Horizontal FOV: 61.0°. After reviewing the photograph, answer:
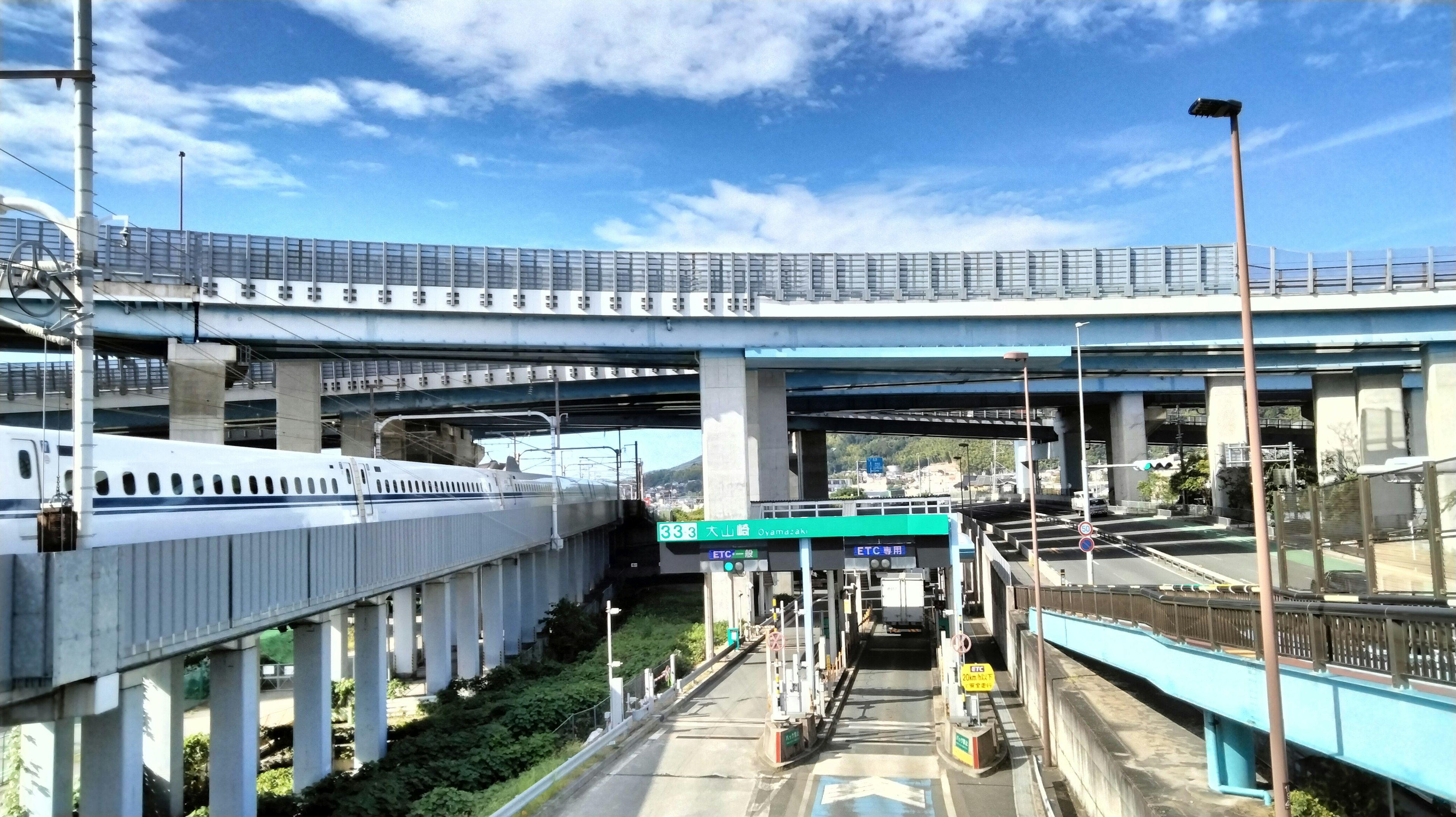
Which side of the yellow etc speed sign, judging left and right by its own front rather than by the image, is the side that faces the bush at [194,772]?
right

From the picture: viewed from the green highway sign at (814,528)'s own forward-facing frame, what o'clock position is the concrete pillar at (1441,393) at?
The concrete pillar is roughly at 8 o'clock from the green highway sign.

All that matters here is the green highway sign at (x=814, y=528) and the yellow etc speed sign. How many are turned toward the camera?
2

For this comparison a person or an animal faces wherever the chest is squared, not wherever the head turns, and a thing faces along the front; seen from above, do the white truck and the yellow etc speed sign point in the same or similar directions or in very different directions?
very different directions

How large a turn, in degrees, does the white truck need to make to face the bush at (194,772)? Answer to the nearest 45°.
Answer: approximately 135° to its left

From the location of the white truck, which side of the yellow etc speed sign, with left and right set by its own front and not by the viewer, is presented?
back

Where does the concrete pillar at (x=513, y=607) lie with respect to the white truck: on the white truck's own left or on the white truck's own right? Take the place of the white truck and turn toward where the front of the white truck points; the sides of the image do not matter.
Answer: on the white truck's own left

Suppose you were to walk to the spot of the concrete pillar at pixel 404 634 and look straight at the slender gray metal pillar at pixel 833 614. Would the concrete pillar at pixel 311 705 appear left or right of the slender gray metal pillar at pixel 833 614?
right

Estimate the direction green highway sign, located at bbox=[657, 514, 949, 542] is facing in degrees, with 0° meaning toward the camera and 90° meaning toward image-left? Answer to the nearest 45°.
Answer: approximately 0°

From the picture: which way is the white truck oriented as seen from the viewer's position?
away from the camera
